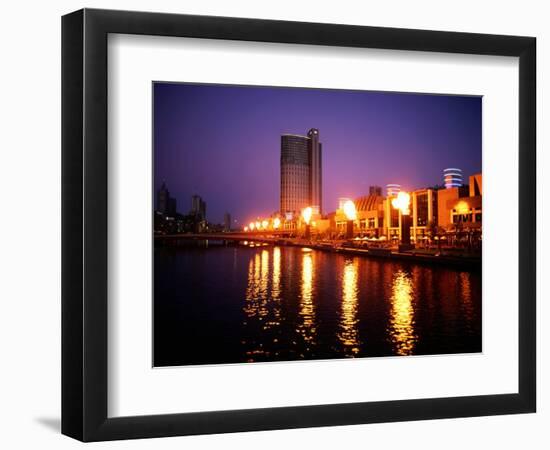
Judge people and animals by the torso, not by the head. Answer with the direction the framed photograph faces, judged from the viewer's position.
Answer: facing the viewer and to the right of the viewer
